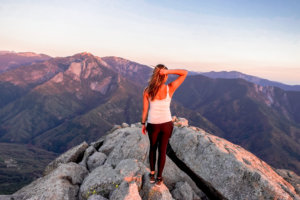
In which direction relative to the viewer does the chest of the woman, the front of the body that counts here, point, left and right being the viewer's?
facing away from the viewer

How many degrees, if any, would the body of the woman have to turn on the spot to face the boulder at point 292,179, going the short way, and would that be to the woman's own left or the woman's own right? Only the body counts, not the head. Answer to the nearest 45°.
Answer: approximately 45° to the woman's own right
